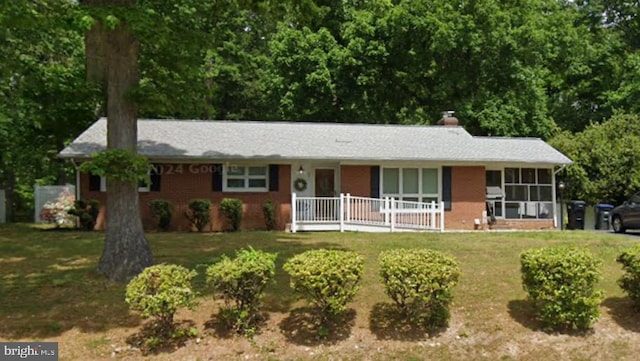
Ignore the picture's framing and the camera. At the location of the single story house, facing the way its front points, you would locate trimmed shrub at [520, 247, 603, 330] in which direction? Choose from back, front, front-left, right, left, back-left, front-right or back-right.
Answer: front

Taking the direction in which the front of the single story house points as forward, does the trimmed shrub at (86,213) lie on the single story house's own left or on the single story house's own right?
on the single story house's own right

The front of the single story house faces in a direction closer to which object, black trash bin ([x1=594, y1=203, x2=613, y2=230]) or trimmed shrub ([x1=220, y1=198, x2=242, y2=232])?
the trimmed shrub

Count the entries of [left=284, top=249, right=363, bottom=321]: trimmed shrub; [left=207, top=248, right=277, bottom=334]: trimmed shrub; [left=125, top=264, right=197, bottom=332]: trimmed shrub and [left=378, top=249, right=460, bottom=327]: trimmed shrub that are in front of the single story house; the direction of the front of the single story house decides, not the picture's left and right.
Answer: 4

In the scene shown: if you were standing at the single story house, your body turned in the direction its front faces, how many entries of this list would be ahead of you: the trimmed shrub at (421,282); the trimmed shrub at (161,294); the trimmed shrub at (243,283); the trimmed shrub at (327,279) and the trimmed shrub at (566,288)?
5

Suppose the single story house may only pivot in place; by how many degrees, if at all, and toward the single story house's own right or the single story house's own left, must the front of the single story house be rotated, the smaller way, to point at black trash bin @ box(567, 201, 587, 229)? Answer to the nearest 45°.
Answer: approximately 90° to the single story house's own left

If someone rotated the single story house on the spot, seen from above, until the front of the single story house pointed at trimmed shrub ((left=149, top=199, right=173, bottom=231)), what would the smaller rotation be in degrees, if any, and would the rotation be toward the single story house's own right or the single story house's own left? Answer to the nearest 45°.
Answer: approximately 90° to the single story house's own right

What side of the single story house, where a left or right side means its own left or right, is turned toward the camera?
front

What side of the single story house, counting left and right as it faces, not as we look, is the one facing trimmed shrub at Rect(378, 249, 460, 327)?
front

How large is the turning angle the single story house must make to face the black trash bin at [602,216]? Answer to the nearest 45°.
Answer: approximately 90° to its left

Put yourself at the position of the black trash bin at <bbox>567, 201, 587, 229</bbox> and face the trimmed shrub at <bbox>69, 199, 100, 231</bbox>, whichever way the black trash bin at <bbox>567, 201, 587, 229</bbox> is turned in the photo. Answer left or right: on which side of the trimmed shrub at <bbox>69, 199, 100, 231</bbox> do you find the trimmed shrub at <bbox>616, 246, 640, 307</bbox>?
left

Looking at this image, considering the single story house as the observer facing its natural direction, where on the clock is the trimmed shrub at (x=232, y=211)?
The trimmed shrub is roughly at 2 o'clock from the single story house.

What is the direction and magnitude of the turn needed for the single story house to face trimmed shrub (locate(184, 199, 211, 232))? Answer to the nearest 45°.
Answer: approximately 45° to its right

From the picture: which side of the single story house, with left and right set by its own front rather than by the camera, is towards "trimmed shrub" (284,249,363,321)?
front

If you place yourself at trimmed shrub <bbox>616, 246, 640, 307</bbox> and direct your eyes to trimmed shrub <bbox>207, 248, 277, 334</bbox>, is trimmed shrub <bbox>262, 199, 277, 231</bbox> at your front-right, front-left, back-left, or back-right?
front-right

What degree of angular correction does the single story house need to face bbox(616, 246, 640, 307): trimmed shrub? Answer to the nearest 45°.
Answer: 0° — it already faces it
